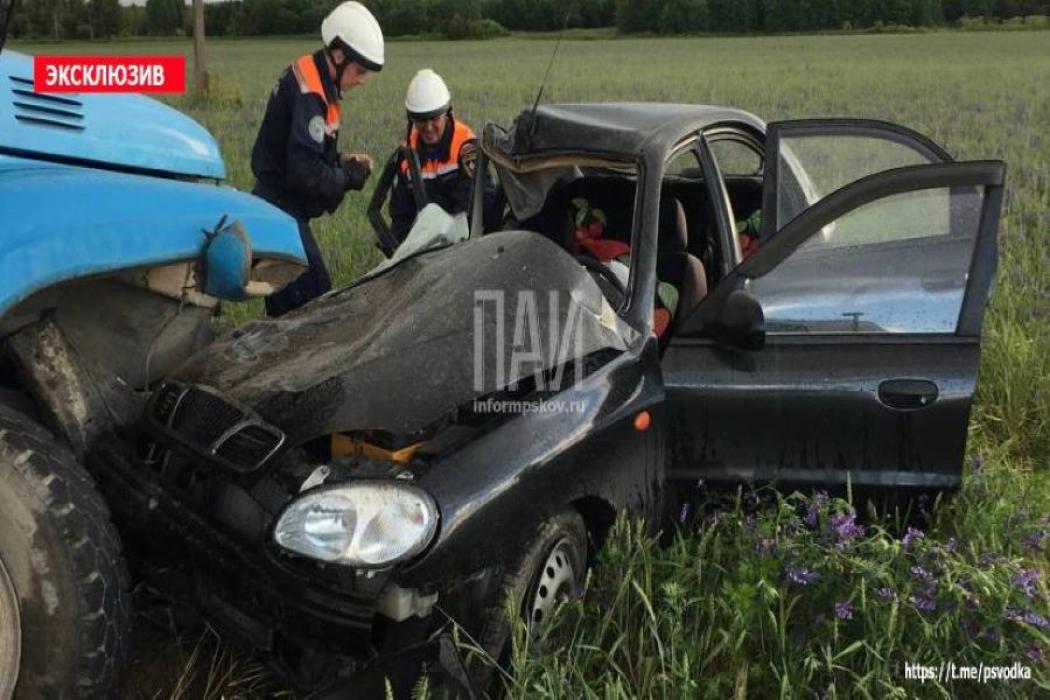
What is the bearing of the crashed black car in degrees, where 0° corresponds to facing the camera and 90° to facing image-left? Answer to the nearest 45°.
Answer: approximately 45°

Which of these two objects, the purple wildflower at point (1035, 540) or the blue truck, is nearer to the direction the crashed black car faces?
the blue truck

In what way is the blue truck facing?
to the viewer's right

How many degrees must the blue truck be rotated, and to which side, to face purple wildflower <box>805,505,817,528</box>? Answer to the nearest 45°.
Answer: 0° — it already faces it

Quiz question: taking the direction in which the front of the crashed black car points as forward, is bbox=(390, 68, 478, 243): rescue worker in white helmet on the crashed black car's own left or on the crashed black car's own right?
on the crashed black car's own right

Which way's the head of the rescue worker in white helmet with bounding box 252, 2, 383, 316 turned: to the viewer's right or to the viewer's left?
to the viewer's right

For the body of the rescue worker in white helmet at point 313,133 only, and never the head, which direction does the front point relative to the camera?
to the viewer's right

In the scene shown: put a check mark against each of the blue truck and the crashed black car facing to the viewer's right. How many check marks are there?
1
